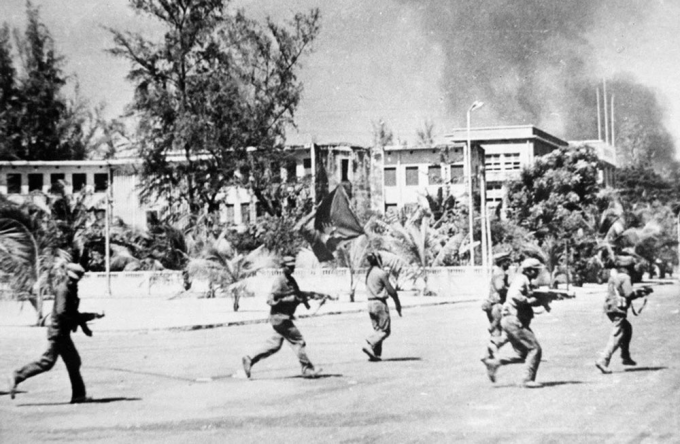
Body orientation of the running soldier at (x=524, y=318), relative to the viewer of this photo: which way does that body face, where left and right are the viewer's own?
facing to the right of the viewer

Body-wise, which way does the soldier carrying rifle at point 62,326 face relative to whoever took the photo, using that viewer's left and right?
facing to the right of the viewer

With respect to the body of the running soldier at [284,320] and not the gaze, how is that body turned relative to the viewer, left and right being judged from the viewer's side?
facing to the right of the viewer

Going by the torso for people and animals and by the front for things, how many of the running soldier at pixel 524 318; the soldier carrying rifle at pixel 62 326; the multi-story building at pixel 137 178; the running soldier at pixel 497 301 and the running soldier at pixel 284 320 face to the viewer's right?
4

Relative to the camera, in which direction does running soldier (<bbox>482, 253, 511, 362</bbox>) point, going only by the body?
to the viewer's right

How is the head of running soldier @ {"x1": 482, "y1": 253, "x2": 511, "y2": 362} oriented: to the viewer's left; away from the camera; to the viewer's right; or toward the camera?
to the viewer's right
